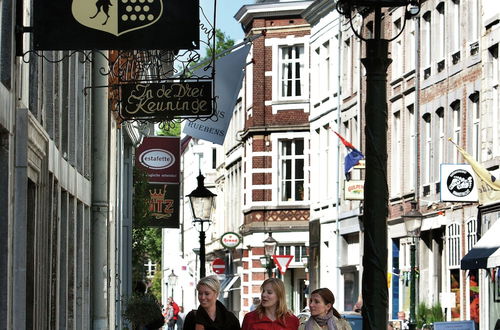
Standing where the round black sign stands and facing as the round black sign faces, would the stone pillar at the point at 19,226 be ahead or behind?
ahead

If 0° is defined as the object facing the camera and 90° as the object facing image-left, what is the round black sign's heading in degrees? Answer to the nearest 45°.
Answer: approximately 0°

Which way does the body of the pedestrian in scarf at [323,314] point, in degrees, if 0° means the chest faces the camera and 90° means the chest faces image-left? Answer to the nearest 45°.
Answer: approximately 45°

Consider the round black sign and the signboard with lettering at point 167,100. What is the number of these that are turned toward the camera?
2

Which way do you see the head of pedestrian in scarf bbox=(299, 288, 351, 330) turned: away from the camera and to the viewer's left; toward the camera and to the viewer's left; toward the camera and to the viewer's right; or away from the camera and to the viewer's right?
toward the camera and to the viewer's left

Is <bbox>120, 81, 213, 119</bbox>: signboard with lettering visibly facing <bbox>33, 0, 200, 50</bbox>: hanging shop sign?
yes

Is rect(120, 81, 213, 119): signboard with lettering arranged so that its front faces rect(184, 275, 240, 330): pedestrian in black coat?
yes
